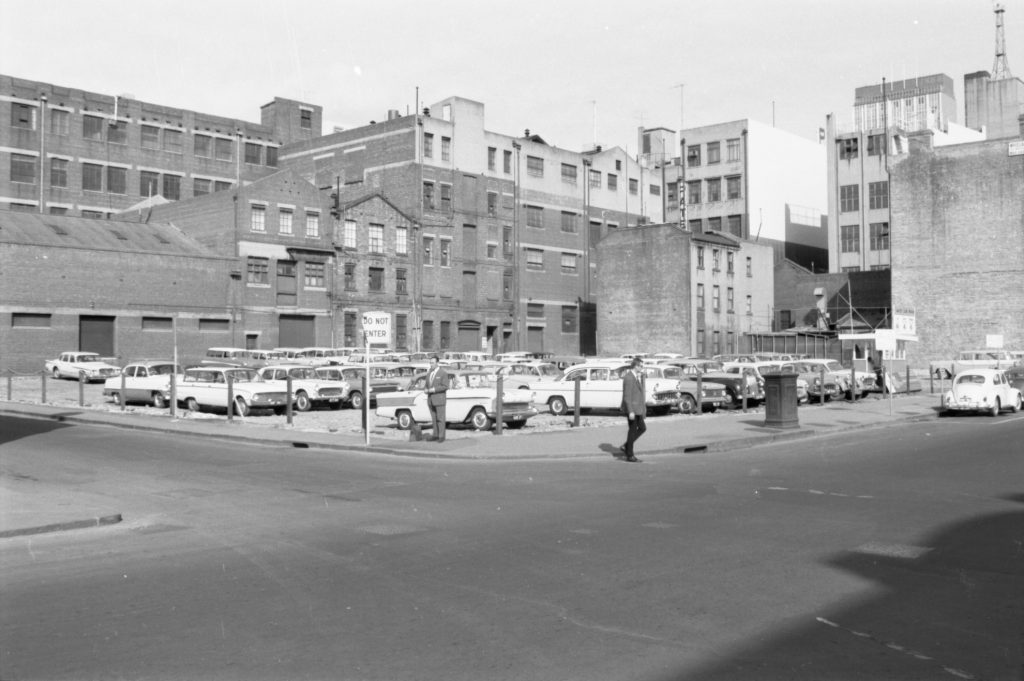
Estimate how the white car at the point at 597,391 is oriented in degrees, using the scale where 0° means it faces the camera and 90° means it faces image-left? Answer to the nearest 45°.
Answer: approximately 315°

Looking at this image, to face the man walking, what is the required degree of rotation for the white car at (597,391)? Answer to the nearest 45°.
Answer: approximately 45° to its right

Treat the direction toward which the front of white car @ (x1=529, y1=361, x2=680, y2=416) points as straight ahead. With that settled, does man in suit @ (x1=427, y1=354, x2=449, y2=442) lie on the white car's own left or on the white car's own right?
on the white car's own right

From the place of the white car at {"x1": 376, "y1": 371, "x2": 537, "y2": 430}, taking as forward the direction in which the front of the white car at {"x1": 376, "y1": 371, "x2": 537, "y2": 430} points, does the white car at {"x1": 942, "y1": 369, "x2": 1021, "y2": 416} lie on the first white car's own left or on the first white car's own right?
on the first white car's own left

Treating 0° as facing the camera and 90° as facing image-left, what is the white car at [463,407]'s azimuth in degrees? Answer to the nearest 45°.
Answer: approximately 315°

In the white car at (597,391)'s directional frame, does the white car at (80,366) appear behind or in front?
behind
